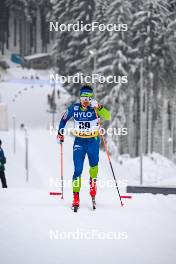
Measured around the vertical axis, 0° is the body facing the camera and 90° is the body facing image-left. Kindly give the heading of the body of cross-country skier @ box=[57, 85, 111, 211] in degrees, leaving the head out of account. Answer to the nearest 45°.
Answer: approximately 0°
